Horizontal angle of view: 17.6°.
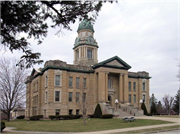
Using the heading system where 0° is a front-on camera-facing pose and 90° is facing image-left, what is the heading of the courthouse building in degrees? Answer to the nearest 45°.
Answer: approximately 315°
